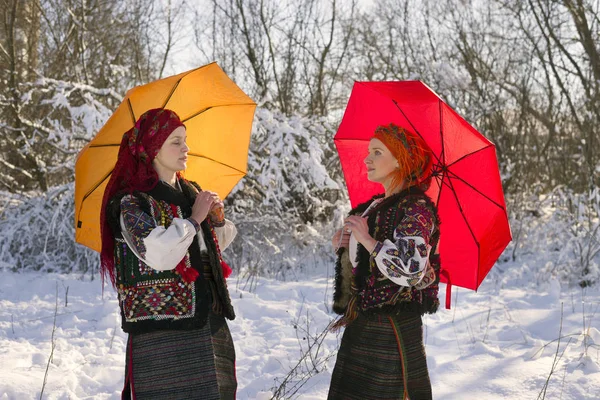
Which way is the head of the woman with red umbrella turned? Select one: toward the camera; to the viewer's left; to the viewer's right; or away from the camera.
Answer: to the viewer's left

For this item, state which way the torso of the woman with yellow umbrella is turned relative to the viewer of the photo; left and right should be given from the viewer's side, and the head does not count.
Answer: facing the viewer and to the right of the viewer

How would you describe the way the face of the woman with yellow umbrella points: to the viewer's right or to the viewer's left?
to the viewer's right

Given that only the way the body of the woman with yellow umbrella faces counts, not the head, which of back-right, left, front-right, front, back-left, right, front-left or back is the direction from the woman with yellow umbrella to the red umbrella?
front-left
